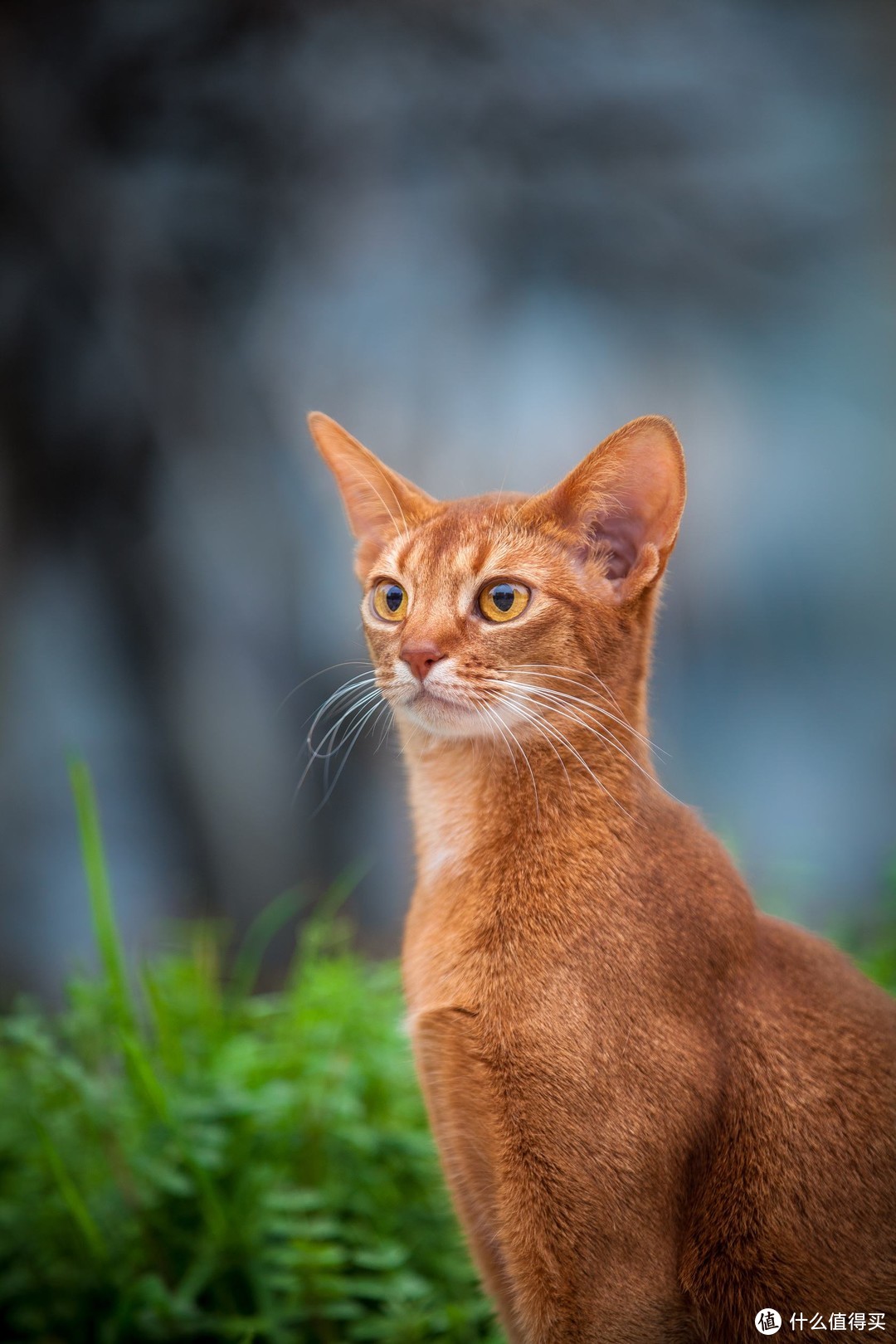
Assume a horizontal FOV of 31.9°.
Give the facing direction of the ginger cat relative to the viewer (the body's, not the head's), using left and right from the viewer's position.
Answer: facing the viewer and to the left of the viewer
